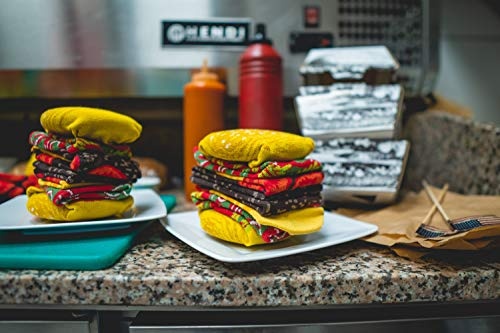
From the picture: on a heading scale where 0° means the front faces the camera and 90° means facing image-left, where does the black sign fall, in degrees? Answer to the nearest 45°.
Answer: approximately 0°
